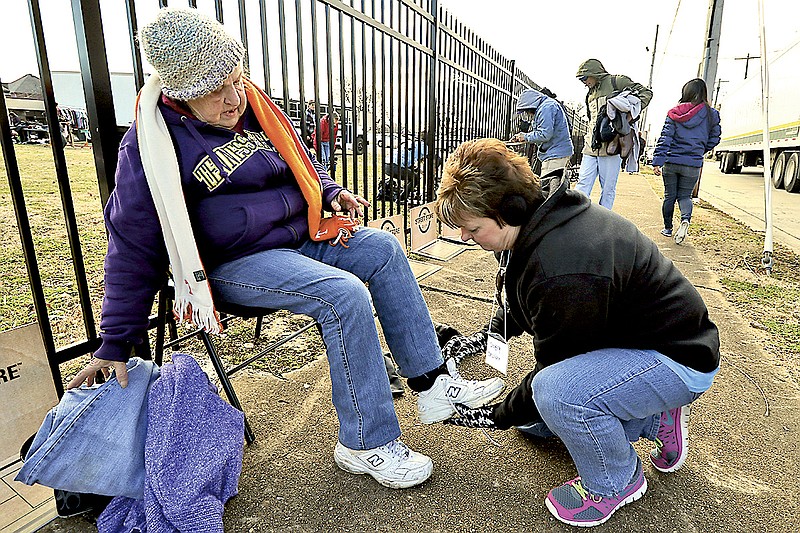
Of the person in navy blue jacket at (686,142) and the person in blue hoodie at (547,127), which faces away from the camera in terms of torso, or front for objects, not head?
the person in navy blue jacket

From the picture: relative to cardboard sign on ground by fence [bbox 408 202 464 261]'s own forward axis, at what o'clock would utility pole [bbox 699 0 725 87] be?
The utility pole is roughly at 9 o'clock from the cardboard sign on ground by fence.

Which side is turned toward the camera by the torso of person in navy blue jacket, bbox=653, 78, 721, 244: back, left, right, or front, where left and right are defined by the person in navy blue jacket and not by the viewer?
back

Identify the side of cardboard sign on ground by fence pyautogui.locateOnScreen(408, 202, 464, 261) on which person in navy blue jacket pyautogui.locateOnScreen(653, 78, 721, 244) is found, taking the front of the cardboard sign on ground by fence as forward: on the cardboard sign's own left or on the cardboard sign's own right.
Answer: on the cardboard sign's own left

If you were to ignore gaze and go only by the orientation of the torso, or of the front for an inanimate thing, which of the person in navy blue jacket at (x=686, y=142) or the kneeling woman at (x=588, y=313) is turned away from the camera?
the person in navy blue jacket

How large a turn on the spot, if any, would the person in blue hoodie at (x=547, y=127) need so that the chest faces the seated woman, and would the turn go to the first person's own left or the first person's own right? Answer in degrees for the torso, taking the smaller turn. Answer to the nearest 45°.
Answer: approximately 90° to the first person's own left

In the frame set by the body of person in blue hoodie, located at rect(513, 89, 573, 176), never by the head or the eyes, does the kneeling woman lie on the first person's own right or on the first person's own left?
on the first person's own left

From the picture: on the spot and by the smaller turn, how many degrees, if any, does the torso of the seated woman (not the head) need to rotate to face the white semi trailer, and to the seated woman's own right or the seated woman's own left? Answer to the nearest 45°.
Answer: approximately 90° to the seated woman's own left

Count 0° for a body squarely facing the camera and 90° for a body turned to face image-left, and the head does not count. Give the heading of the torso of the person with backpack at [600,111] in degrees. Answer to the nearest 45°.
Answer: approximately 45°

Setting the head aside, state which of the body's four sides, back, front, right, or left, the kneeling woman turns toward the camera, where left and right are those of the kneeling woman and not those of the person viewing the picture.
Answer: left

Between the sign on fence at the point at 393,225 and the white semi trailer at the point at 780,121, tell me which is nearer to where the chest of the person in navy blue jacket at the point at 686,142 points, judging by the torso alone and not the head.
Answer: the white semi trailer
